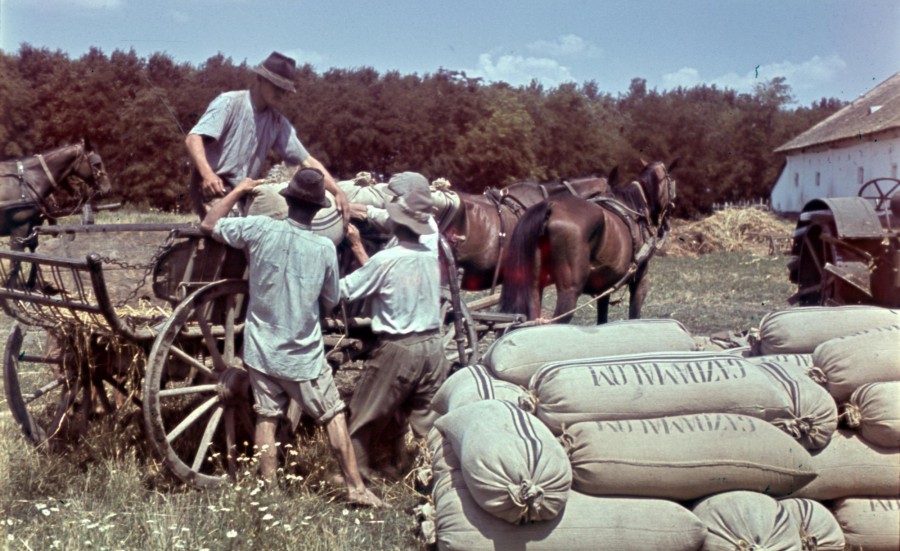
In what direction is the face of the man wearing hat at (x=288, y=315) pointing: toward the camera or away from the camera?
away from the camera

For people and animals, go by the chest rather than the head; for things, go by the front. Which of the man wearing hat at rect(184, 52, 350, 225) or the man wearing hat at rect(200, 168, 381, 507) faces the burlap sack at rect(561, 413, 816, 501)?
the man wearing hat at rect(184, 52, 350, 225)

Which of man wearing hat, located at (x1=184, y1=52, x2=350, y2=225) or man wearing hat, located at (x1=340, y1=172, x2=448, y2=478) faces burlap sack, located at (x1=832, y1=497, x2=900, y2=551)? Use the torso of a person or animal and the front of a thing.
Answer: man wearing hat, located at (x1=184, y1=52, x2=350, y2=225)

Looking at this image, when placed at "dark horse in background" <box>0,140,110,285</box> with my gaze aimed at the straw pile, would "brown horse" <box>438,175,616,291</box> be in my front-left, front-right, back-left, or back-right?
front-right

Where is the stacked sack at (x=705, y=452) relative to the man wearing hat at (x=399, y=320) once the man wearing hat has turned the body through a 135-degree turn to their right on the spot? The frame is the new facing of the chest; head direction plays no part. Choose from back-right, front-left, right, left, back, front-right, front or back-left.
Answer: front-right

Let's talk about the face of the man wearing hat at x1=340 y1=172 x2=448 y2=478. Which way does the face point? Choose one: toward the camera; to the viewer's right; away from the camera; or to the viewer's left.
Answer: away from the camera

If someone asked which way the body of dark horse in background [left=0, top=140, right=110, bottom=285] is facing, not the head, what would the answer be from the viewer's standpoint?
to the viewer's right

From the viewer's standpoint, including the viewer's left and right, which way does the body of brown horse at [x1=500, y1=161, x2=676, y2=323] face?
facing away from the viewer and to the right of the viewer

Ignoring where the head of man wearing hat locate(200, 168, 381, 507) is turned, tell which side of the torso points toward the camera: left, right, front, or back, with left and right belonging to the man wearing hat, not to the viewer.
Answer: back

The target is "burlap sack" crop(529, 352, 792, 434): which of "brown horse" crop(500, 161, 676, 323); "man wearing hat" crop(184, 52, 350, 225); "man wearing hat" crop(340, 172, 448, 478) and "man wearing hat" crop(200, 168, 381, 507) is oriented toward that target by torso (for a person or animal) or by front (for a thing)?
"man wearing hat" crop(184, 52, 350, 225)

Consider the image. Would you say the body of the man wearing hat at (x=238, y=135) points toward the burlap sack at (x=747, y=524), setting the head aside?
yes

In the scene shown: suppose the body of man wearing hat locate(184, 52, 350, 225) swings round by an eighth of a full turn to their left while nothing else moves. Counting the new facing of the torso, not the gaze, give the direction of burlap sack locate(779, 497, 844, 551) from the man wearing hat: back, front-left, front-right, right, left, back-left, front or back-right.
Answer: front-right

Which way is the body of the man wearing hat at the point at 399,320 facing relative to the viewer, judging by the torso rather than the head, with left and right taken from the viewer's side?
facing away from the viewer and to the left of the viewer

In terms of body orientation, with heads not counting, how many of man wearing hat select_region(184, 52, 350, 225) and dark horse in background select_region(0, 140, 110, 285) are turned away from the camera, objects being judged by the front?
0

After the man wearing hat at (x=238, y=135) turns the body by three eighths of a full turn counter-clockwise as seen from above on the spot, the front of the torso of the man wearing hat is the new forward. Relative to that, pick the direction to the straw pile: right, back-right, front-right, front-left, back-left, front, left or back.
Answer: front-right

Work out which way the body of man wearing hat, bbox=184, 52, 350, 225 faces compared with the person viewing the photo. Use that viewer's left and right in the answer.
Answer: facing the viewer and to the right of the viewer
